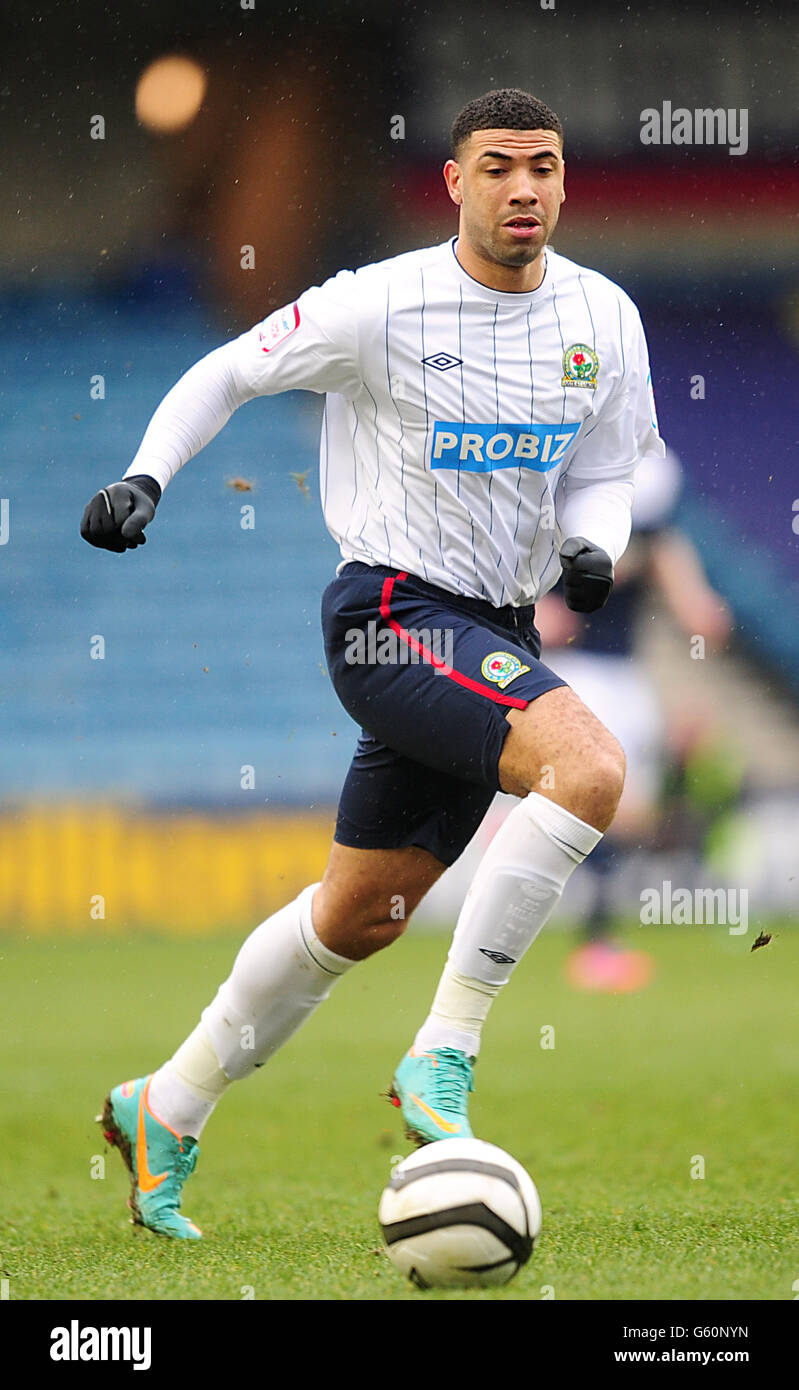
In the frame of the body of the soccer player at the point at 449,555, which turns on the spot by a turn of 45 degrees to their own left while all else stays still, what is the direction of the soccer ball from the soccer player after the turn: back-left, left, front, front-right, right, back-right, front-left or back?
right

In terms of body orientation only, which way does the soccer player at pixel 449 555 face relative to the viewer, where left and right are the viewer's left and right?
facing the viewer and to the right of the viewer

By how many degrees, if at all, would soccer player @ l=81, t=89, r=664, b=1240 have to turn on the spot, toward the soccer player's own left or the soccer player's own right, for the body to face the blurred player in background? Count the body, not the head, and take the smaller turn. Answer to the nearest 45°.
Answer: approximately 135° to the soccer player's own left
